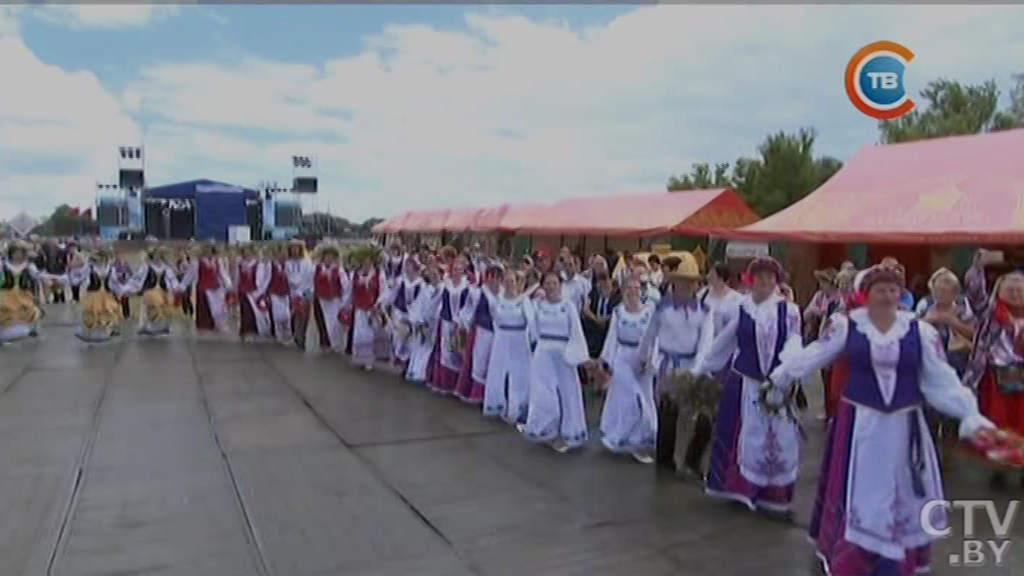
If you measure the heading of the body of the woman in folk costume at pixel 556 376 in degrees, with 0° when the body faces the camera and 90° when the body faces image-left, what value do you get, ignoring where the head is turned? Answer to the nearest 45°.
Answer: approximately 0°

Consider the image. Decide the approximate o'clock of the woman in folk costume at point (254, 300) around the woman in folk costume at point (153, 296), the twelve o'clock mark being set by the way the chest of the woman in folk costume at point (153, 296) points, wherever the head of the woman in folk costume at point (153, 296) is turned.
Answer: the woman in folk costume at point (254, 300) is roughly at 10 o'clock from the woman in folk costume at point (153, 296).

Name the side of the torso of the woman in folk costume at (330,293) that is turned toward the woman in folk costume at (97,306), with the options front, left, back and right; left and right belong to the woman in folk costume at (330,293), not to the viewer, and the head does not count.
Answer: right

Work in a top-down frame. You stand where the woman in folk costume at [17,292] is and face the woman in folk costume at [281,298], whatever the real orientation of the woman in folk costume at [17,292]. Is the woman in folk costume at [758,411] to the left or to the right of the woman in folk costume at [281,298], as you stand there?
right
